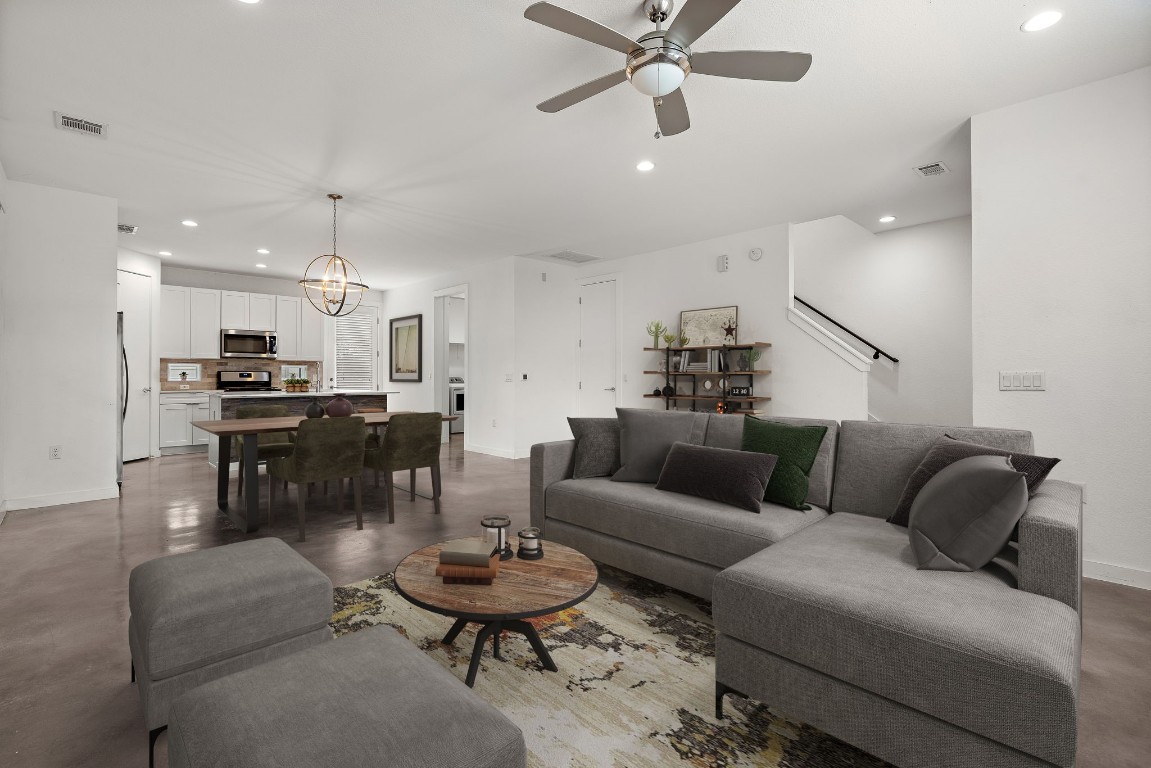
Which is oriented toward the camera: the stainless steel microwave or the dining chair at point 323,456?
the stainless steel microwave

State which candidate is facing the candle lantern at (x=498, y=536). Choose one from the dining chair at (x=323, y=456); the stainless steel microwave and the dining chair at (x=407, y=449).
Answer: the stainless steel microwave

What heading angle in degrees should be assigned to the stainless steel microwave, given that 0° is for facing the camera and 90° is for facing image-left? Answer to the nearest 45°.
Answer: approximately 0°

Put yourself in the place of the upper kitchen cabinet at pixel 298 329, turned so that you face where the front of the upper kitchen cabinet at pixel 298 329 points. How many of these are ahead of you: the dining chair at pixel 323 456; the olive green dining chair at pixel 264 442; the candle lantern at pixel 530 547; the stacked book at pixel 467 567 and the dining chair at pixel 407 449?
5

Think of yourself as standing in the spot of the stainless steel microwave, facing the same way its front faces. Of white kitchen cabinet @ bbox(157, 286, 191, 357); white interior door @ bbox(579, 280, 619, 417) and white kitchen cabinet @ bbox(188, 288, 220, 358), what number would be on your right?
2

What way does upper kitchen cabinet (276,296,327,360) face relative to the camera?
toward the camera

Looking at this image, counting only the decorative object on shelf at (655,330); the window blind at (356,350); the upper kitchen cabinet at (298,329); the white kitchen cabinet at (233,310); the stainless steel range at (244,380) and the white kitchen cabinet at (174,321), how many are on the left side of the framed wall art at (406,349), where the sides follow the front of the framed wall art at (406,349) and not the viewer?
1

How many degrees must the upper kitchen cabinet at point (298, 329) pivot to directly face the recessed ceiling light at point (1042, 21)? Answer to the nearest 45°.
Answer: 0° — it already faces it

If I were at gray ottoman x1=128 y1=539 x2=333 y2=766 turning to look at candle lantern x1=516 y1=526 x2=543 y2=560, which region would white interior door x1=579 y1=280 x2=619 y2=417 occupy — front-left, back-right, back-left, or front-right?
front-left

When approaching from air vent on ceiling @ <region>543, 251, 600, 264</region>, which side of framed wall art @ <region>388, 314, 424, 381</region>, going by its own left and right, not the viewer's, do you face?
left

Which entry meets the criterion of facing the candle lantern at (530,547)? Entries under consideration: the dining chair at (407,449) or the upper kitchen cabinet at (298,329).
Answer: the upper kitchen cabinet

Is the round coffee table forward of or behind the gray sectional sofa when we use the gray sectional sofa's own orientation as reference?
forward

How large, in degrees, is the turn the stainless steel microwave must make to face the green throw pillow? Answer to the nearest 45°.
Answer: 0° — it already faces it

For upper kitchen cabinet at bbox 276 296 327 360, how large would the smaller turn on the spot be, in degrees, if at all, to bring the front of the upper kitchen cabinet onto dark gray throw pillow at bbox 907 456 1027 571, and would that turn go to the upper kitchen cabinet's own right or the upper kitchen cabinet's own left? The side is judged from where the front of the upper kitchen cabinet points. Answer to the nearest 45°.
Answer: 0° — it already faces it

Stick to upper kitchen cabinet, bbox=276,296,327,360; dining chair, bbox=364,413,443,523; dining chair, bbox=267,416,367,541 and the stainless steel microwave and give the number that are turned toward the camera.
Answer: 2

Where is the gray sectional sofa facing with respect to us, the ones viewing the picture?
facing the viewer and to the left of the viewer
